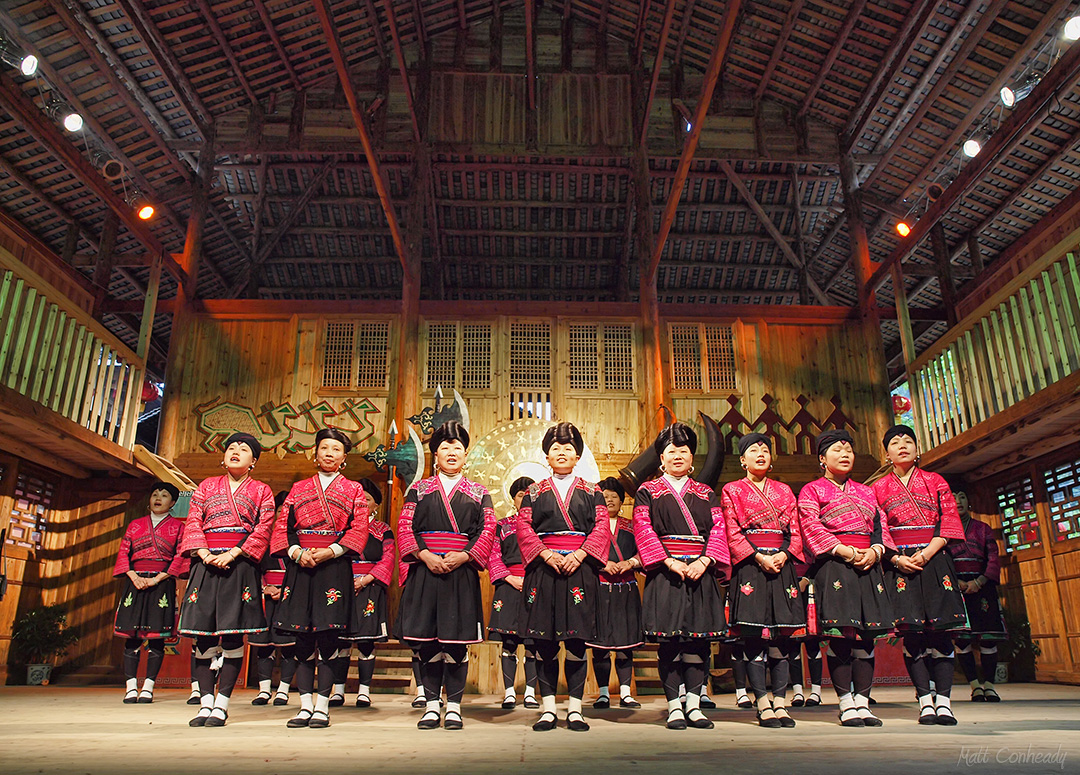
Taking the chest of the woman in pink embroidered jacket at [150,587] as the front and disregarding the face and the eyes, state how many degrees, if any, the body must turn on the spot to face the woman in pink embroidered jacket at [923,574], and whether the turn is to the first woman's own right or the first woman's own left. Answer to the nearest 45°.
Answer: approximately 45° to the first woman's own left

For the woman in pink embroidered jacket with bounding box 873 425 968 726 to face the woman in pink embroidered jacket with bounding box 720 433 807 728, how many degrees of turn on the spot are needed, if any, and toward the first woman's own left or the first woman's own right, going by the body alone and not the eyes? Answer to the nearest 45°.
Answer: approximately 45° to the first woman's own right

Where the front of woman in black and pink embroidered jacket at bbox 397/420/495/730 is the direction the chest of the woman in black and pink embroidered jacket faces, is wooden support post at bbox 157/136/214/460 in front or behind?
behind

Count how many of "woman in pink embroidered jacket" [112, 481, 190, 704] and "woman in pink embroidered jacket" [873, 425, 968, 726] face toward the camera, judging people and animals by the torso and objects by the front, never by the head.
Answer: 2

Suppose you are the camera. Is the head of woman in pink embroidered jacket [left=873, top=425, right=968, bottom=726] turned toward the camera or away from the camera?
toward the camera

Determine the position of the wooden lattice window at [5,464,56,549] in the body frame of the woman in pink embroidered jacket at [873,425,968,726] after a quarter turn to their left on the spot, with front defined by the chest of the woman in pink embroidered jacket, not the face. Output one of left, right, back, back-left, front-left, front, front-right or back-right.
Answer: back

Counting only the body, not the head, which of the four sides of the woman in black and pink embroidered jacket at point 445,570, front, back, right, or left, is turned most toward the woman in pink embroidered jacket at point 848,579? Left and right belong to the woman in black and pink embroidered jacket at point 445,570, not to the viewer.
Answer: left

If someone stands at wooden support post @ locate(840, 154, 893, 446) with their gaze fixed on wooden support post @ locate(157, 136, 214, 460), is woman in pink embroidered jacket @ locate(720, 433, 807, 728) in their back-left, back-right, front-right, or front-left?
front-left

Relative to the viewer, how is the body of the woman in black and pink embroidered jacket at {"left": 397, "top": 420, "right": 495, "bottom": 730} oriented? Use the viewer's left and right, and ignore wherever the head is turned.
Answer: facing the viewer

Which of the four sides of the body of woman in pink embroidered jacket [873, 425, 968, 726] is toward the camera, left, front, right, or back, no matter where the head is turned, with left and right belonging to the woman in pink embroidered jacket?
front

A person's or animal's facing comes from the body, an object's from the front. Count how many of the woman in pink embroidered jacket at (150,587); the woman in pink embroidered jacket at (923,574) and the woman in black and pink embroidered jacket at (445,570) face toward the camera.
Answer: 3

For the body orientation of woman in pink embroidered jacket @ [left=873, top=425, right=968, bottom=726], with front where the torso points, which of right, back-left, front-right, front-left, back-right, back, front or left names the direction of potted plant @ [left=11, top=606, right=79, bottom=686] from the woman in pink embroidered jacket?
right

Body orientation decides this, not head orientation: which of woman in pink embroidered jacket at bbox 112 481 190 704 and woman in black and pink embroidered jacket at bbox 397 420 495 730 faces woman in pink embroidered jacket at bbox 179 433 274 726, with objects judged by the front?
woman in pink embroidered jacket at bbox 112 481 190 704
